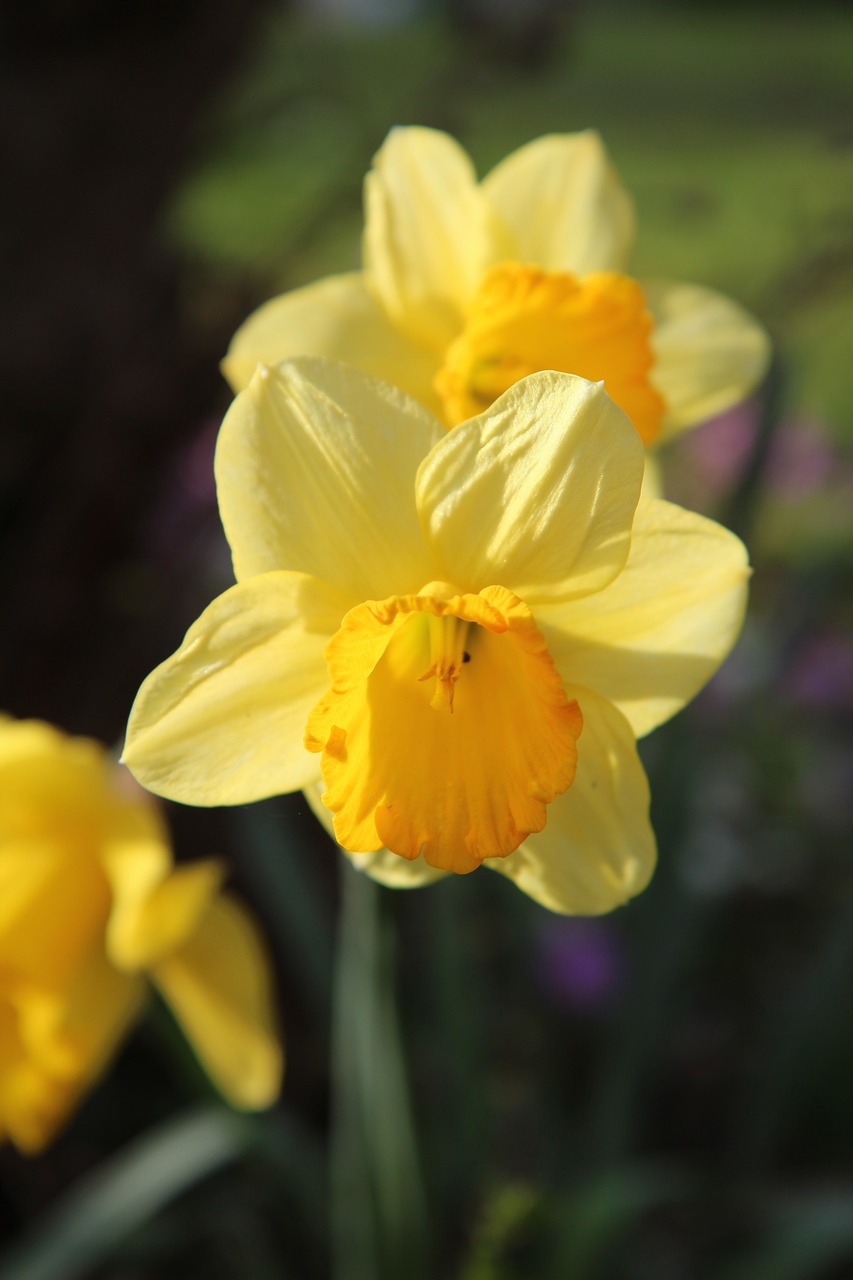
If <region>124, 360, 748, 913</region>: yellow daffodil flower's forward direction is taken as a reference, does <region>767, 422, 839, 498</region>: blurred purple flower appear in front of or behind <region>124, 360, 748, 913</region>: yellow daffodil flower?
behind

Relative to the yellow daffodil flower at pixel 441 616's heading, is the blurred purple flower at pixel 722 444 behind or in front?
behind

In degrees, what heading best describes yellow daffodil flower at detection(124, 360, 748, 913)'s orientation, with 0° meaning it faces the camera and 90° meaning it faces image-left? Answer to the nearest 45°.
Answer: approximately 0°

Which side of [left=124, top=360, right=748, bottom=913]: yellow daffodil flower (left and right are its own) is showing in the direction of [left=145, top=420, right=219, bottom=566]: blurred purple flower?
back
